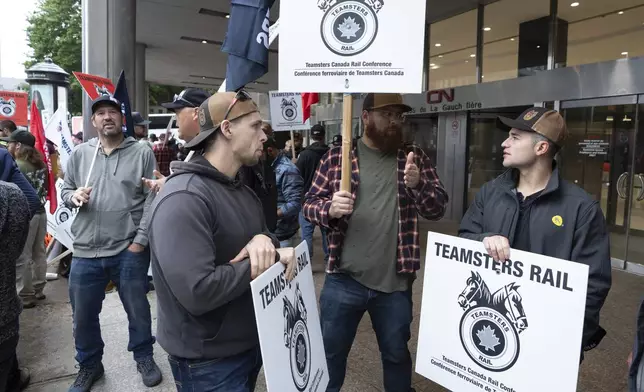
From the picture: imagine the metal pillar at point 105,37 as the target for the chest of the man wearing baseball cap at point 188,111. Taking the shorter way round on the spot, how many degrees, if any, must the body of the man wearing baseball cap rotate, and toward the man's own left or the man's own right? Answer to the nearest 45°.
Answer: approximately 90° to the man's own right

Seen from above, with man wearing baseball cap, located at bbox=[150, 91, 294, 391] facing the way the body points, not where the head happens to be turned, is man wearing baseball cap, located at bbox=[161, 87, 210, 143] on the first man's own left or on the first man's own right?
on the first man's own left

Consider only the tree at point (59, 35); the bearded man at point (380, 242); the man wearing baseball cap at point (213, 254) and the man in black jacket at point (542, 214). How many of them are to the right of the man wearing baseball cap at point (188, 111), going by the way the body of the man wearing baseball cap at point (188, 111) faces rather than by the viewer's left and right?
1

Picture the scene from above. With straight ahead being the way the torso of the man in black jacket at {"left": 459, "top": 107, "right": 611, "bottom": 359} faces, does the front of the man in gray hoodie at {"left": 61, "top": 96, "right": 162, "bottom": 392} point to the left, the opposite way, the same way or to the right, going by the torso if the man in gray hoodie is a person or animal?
to the left

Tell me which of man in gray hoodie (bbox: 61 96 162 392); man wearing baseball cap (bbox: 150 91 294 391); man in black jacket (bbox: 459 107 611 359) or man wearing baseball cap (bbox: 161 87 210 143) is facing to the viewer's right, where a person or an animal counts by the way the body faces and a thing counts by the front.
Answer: man wearing baseball cap (bbox: 150 91 294 391)

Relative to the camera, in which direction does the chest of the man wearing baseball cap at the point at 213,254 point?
to the viewer's right

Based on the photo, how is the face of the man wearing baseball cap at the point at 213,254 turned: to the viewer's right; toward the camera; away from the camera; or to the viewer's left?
to the viewer's right

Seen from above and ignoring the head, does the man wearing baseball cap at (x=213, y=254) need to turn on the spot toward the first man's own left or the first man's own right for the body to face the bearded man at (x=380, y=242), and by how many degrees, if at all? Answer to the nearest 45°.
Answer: approximately 45° to the first man's own left

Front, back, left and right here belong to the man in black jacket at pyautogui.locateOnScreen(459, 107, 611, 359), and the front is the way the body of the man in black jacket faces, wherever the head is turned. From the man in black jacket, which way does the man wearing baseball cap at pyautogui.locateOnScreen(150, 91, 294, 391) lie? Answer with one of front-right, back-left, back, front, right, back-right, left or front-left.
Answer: front

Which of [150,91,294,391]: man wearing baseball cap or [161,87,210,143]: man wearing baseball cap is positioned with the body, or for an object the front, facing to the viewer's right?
[150,91,294,391]: man wearing baseball cap

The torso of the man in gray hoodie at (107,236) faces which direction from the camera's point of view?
toward the camera

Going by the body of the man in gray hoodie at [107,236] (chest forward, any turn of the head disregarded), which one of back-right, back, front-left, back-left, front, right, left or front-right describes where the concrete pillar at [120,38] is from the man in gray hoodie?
back

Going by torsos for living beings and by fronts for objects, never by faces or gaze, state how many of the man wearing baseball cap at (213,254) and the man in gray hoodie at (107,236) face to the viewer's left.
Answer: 0

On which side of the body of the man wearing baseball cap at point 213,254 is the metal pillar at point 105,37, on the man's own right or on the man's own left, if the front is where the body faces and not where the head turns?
on the man's own left
